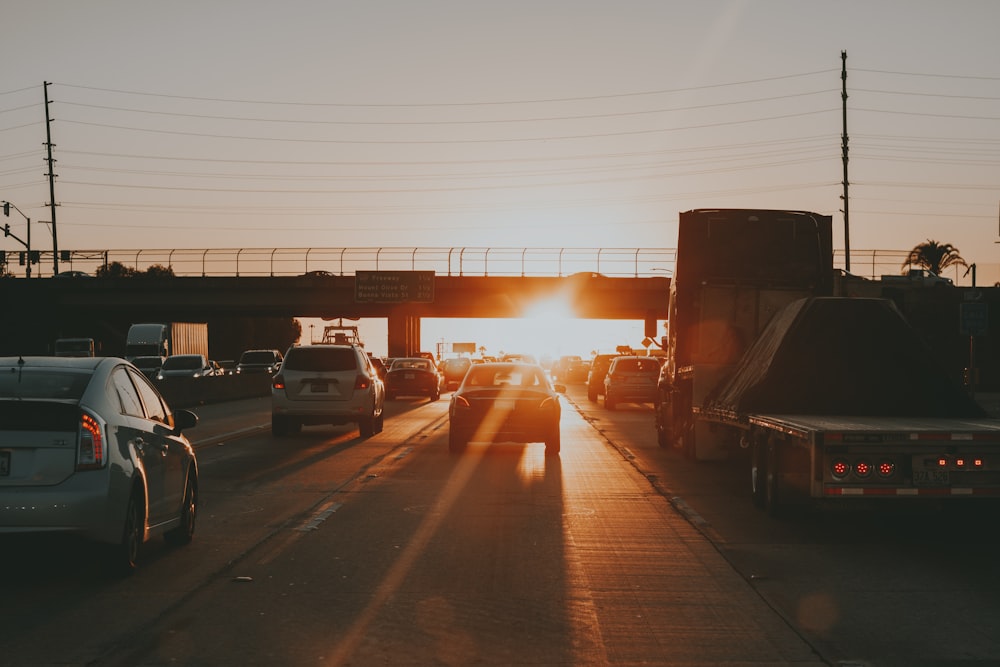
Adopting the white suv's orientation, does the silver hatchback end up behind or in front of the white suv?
behind

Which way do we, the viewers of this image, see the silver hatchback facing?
facing away from the viewer and to the right of the viewer

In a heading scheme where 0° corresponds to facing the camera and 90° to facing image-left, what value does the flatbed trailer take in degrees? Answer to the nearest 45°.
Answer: approximately 180°

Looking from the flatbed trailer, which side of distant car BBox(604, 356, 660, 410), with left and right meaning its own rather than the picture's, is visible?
back

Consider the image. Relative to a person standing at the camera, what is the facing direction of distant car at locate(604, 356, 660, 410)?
facing away from the viewer

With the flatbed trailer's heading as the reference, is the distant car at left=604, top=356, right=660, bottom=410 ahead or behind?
ahead

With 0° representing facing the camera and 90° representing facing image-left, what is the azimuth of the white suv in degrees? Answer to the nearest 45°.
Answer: approximately 180°

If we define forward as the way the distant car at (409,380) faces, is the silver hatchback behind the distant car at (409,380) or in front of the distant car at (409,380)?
behind

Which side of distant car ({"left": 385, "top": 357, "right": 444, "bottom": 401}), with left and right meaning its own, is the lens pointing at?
back

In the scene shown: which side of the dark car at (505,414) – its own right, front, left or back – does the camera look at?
back
